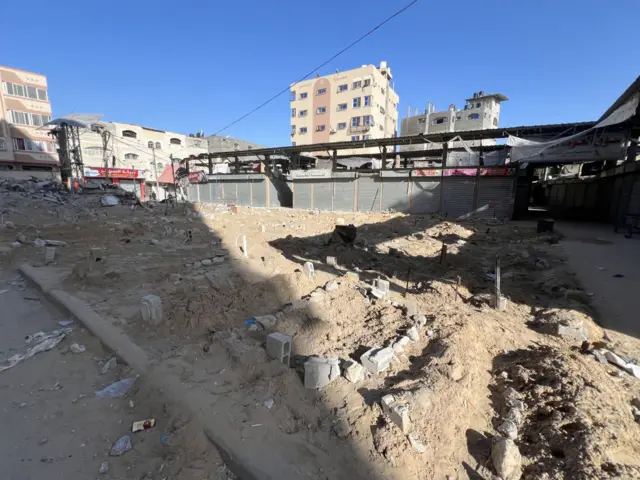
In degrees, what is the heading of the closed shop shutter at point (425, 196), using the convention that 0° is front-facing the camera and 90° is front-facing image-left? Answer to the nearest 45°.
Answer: approximately 0°

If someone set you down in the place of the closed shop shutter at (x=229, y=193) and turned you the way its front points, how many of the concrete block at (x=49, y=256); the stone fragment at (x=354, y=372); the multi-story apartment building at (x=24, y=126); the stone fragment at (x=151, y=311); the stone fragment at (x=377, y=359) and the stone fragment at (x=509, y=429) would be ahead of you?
5

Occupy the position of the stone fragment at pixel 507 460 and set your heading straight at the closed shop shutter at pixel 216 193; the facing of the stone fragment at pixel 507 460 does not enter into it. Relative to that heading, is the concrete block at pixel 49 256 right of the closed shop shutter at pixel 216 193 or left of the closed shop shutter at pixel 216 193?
left

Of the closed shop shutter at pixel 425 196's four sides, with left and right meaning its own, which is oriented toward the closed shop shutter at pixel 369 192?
right

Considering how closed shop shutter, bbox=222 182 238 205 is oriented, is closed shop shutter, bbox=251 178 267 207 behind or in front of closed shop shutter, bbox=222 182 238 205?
in front

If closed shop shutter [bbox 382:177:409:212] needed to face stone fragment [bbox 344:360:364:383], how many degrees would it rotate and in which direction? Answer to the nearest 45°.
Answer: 0° — it already faces it

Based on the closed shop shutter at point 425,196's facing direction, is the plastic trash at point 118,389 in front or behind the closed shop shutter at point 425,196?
in front

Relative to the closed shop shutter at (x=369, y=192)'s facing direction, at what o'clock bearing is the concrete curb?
The concrete curb is roughly at 12 o'clock from the closed shop shutter.

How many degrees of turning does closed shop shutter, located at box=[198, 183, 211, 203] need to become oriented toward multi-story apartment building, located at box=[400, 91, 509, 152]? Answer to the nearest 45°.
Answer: approximately 90° to its left

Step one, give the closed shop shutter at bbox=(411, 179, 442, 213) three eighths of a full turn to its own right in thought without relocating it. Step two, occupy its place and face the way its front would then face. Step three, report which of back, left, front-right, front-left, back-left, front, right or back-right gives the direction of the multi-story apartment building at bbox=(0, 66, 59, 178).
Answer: front-left

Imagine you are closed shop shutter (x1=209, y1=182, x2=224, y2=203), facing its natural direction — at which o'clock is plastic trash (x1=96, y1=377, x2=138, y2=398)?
The plastic trash is roughly at 12 o'clock from the closed shop shutter.

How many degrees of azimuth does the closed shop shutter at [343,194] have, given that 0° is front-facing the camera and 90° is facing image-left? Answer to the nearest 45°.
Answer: approximately 0°

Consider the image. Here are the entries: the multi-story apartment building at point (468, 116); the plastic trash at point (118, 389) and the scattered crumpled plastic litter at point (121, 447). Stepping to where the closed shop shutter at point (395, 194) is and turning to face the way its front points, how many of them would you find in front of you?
2
